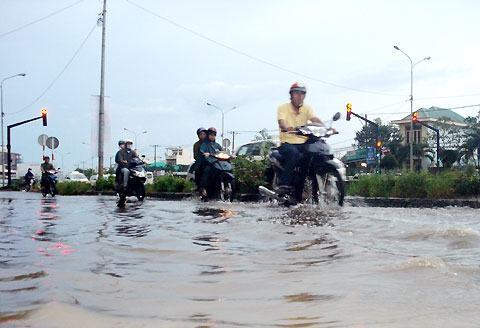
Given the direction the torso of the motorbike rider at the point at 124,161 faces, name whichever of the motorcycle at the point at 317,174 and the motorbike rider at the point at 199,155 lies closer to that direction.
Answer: the motorcycle

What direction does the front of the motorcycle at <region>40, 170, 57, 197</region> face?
toward the camera

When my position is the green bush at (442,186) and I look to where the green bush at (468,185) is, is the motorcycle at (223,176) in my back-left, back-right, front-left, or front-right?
back-right

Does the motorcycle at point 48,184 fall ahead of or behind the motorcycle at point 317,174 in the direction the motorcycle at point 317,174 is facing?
behind

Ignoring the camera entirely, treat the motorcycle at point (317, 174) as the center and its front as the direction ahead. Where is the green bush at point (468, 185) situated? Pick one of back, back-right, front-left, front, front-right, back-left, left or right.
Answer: left
